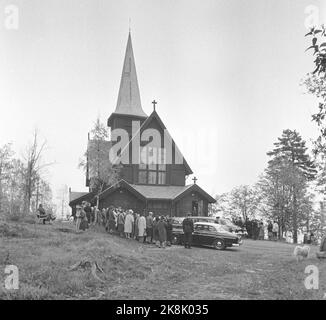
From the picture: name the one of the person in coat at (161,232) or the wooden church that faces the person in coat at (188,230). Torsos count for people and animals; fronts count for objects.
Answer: the wooden church

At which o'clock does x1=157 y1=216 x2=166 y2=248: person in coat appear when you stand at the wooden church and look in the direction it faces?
The person in coat is roughly at 12 o'clock from the wooden church.

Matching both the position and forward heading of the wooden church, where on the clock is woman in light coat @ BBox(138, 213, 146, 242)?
The woman in light coat is roughly at 12 o'clock from the wooden church.

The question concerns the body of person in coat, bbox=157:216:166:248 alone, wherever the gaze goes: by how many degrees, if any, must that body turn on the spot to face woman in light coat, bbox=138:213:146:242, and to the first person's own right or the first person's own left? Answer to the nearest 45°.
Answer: approximately 45° to the first person's own left

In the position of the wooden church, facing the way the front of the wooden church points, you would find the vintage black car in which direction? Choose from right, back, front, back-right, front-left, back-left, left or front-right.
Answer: front

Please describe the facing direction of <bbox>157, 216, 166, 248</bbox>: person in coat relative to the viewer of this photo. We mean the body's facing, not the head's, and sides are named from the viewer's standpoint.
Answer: facing away from the viewer

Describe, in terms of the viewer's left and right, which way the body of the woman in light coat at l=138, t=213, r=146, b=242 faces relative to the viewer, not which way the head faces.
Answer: facing away from the viewer

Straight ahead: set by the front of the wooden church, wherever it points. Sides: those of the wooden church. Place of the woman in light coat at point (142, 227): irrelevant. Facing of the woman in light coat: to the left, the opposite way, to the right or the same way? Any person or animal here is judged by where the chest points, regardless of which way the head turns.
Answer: the opposite way

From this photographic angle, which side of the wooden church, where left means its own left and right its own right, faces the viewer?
front

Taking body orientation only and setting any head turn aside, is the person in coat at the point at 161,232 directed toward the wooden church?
yes

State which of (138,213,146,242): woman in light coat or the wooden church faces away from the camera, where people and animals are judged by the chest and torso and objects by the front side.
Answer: the woman in light coat
